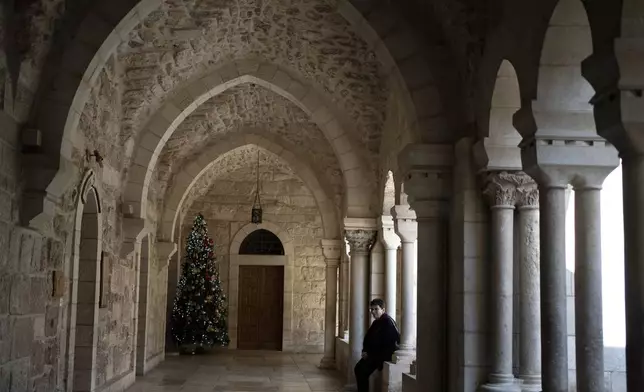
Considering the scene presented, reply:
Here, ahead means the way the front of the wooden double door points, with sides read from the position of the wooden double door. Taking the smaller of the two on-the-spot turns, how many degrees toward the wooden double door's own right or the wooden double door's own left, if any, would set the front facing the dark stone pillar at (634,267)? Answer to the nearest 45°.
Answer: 0° — it already faces it

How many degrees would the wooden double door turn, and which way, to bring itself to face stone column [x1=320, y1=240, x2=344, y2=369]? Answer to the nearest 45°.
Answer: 0° — it already faces it

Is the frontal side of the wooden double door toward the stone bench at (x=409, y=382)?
yes

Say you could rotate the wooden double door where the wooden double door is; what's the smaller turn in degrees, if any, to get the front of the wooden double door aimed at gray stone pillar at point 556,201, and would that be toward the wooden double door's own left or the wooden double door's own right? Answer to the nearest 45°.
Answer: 0° — it already faces it

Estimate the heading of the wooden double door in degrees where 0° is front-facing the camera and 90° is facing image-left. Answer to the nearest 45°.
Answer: approximately 0°

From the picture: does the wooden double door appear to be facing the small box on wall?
yes

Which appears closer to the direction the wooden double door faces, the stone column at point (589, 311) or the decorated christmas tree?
the stone column

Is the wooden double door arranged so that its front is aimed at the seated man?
yes
